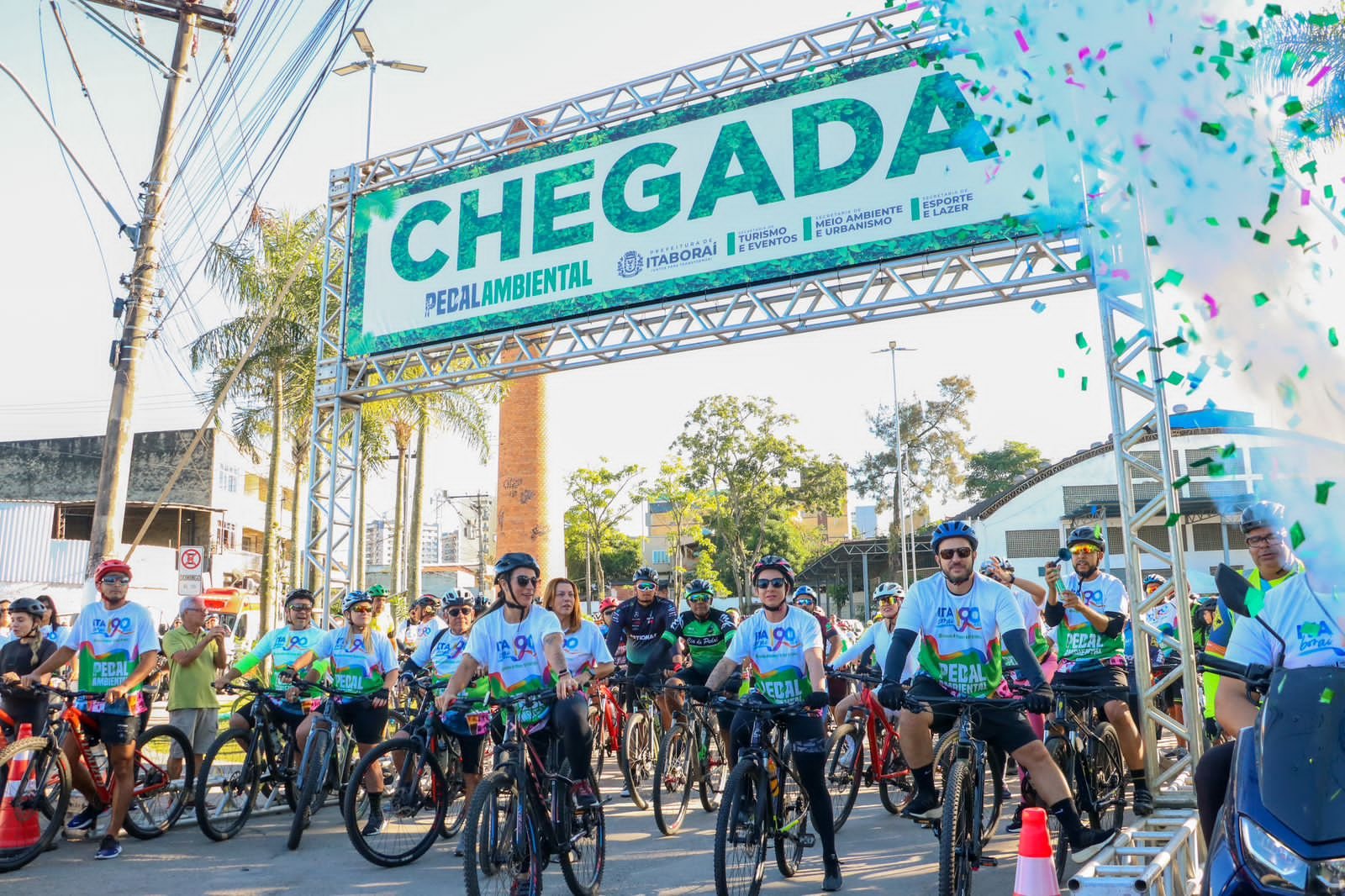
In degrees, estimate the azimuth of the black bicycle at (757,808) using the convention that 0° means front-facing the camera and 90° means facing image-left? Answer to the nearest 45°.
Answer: approximately 45°

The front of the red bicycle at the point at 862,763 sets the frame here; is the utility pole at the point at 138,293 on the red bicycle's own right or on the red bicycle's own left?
on the red bicycle's own right

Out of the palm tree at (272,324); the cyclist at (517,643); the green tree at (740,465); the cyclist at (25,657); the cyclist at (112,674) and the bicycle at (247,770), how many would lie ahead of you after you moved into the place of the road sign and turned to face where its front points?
4

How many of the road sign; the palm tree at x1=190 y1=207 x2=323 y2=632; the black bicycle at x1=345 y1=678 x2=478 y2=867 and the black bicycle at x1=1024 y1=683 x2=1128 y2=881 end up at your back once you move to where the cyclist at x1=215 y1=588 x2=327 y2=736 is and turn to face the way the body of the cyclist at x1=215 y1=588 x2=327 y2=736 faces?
2

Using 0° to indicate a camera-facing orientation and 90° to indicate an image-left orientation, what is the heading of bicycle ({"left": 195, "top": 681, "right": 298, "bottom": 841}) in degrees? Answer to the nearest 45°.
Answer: approximately 45°

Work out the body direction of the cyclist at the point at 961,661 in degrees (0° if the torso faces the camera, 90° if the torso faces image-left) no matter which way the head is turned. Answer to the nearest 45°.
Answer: approximately 0°

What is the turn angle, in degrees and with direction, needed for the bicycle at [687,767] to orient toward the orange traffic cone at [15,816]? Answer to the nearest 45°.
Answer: approximately 45° to its right

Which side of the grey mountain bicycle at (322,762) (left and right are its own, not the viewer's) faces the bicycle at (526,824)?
left
